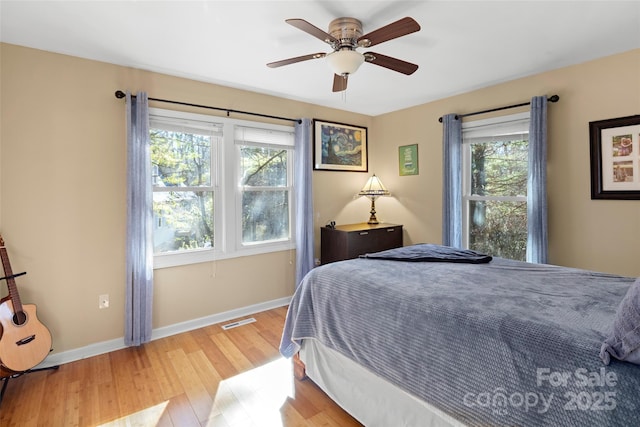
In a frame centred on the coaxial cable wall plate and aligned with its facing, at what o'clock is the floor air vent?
The floor air vent is roughly at 9 o'clock from the coaxial cable wall plate.

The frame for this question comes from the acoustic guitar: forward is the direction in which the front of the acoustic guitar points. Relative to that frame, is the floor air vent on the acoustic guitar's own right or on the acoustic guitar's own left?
on the acoustic guitar's own left

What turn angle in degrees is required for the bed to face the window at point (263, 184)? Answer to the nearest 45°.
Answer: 0° — it already faces it

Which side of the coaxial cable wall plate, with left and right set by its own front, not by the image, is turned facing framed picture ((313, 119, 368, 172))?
left

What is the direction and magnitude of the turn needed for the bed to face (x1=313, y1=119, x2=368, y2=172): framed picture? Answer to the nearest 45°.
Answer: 0° — it already faces it

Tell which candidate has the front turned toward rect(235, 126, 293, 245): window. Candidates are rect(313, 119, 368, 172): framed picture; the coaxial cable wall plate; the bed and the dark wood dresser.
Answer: the bed

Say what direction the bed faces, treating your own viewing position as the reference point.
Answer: facing away from the viewer and to the left of the viewer

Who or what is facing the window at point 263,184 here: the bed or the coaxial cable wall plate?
the bed

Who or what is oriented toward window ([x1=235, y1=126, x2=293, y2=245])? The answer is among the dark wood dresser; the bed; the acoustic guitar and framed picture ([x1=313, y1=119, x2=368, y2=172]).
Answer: the bed

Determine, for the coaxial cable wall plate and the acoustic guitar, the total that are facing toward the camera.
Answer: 2

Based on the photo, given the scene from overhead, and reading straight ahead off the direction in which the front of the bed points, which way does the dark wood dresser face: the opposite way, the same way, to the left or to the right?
the opposite way
